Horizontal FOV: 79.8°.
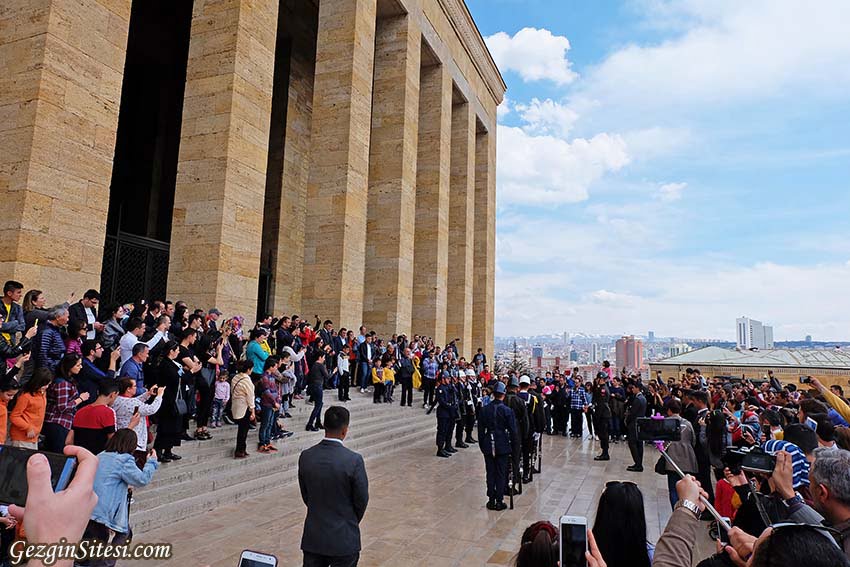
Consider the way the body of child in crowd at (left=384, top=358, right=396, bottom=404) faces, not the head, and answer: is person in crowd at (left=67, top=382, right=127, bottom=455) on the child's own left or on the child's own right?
on the child's own right

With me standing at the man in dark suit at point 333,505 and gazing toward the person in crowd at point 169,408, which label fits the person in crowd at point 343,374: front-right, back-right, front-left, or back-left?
front-right

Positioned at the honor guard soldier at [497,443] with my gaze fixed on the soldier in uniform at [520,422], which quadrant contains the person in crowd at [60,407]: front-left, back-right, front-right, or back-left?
back-left

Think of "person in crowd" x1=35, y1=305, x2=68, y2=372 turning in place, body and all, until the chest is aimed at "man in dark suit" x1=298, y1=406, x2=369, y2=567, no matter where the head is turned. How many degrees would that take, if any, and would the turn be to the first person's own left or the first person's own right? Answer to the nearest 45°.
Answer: approximately 90° to the first person's own right

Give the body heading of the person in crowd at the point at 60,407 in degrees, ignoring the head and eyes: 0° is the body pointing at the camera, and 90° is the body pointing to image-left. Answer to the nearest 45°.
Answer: approximately 270°

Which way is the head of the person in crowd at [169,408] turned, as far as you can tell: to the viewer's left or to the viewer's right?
to the viewer's right

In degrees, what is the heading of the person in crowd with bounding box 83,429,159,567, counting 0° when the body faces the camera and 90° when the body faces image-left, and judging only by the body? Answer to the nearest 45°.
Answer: approximately 225°

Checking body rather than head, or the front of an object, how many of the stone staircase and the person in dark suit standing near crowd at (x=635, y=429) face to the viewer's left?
1

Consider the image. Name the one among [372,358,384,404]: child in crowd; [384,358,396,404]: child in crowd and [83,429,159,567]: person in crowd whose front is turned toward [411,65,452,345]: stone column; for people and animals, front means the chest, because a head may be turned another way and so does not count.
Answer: the person in crowd

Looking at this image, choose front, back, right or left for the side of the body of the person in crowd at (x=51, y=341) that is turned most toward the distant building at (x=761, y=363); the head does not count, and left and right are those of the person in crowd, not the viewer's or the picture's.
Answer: front

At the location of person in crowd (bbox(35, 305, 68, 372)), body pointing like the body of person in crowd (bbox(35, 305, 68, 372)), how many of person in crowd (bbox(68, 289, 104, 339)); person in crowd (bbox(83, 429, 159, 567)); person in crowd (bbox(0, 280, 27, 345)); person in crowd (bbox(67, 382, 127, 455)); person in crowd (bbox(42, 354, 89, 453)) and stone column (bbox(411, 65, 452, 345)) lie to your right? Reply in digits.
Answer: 3

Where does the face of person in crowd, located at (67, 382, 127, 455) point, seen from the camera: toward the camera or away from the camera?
away from the camera

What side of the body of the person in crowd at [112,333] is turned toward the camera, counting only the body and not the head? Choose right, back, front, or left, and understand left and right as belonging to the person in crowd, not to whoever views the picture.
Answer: right

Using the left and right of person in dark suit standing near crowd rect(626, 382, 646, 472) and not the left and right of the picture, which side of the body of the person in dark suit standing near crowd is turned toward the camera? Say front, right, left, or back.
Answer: left

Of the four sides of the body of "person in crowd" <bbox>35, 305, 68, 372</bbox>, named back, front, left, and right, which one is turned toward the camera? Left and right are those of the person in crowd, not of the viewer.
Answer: right

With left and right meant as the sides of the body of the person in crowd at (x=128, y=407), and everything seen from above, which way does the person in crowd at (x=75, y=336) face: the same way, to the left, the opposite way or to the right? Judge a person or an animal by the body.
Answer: the same way

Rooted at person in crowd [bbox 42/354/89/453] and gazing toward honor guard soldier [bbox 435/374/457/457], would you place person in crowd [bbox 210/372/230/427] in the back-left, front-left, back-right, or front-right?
front-left

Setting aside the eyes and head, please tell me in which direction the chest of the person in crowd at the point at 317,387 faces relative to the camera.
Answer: to the viewer's right

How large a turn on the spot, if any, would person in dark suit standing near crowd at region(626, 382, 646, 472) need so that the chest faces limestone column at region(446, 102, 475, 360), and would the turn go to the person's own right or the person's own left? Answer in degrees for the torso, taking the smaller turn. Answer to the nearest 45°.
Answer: approximately 45° to the person's own right

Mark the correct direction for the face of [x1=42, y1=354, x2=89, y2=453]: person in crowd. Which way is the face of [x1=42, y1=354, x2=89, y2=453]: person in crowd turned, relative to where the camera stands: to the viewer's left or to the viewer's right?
to the viewer's right
